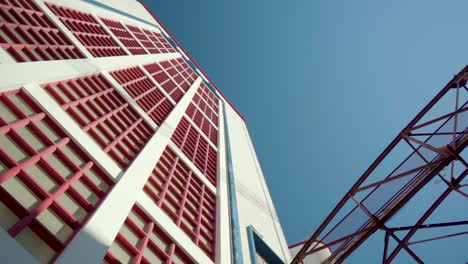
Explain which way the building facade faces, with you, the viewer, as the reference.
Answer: facing the viewer and to the right of the viewer
